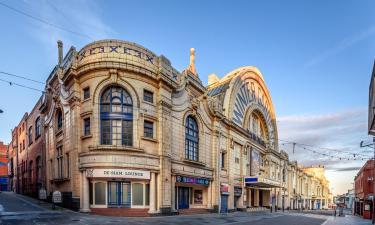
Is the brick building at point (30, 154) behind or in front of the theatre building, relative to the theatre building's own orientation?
behind

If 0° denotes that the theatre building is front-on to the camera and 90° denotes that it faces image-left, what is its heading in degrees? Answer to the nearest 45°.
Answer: approximately 315°

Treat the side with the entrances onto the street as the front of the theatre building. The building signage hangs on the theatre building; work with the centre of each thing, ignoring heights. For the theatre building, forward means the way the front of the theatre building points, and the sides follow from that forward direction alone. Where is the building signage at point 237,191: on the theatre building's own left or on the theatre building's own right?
on the theatre building's own left
